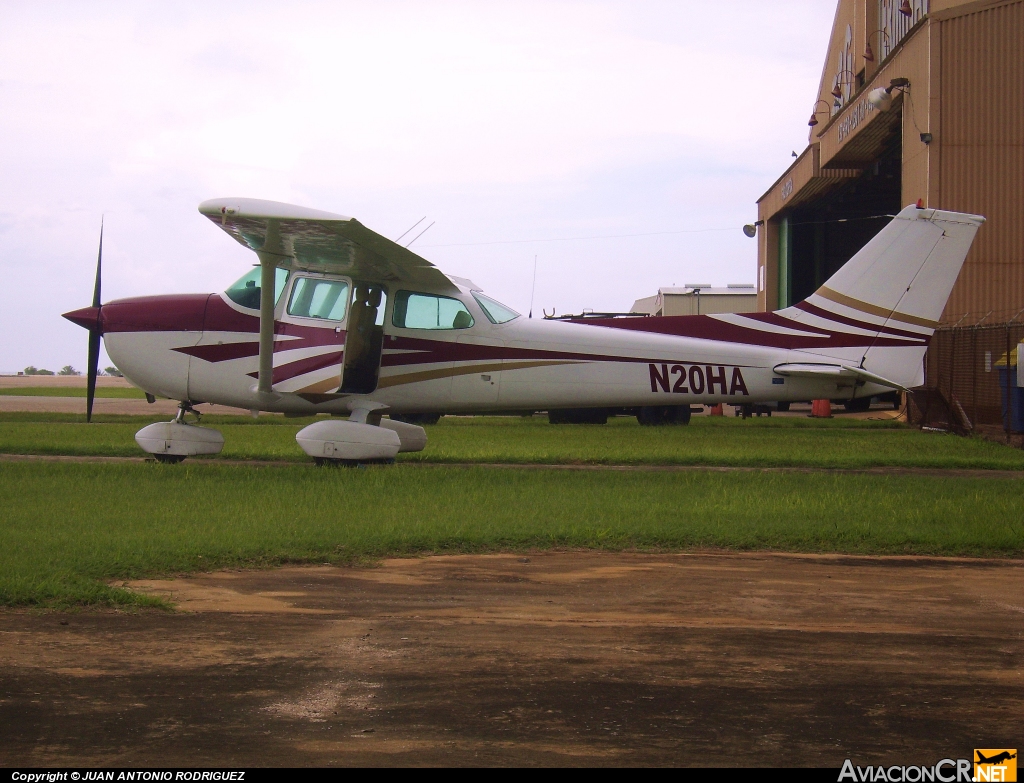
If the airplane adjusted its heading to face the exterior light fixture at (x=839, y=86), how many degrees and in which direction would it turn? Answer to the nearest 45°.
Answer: approximately 135° to its right

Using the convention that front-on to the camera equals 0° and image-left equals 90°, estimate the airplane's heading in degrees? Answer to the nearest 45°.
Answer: approximately 90°

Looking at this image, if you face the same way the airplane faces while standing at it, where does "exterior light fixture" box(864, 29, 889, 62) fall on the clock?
The exterior light fixture is roughly at 4 o'clock from the airplane.

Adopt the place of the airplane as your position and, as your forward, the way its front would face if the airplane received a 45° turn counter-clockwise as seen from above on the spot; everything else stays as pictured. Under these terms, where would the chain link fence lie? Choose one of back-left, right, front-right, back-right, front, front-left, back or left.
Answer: back

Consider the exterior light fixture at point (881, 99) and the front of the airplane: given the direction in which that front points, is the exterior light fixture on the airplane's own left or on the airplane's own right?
on the airplane's own right

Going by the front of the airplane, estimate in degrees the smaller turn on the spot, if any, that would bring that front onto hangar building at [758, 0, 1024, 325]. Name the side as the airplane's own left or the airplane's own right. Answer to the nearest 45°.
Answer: approximately 135° to the airplane's own right
